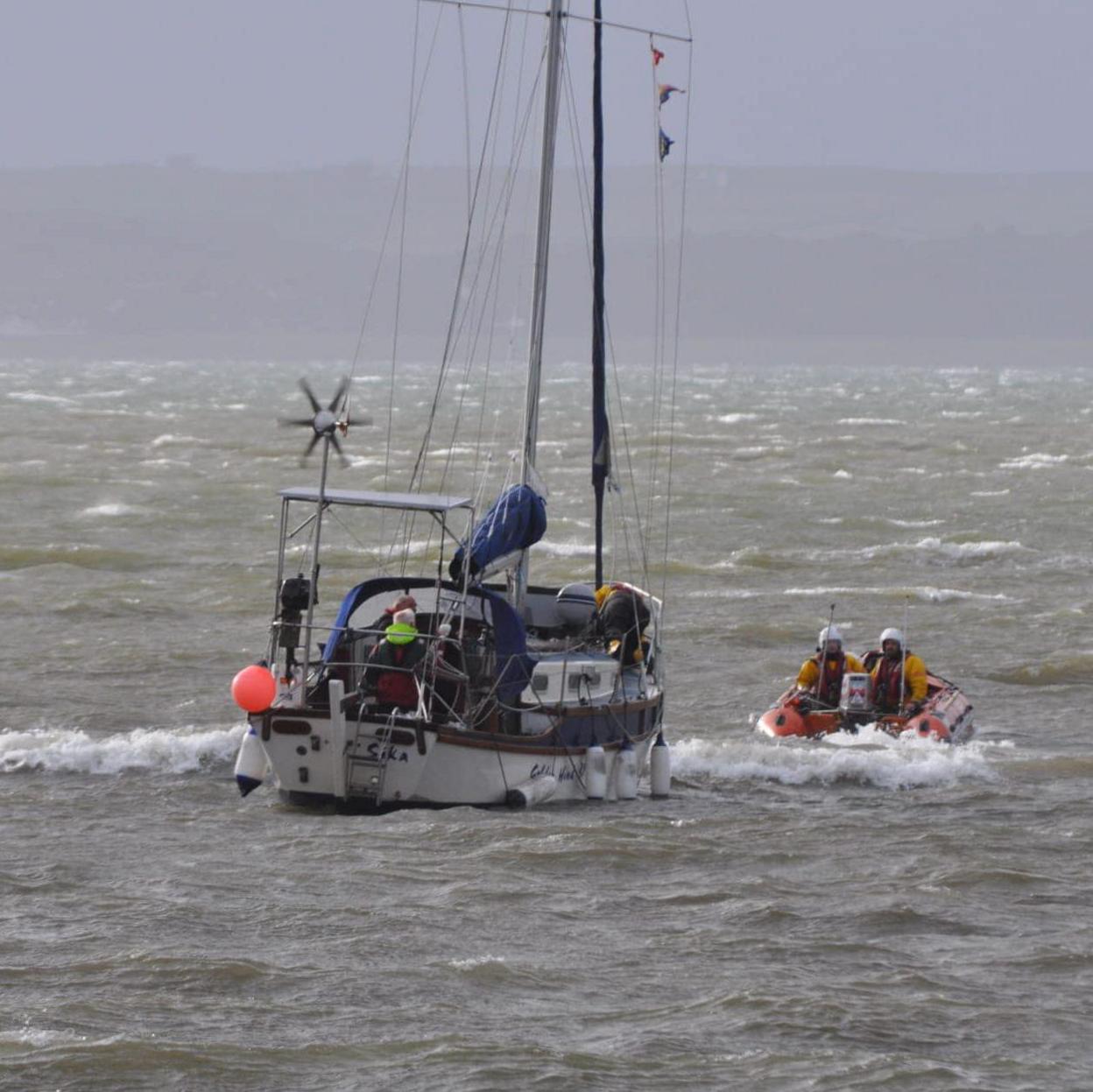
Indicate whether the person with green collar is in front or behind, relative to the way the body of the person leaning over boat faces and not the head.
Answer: behind

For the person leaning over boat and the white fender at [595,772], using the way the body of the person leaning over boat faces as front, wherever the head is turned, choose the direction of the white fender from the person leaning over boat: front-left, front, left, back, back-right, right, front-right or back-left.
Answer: back

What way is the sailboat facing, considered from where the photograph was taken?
facing away from the viewer and to the right of the viewer

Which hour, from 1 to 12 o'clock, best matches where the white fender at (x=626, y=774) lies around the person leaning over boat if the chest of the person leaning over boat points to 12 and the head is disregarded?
The white fender is roughly at 6 o'clock from the person leaning over boat.

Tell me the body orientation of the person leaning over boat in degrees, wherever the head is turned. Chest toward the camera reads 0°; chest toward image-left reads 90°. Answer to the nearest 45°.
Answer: approximately 180°
